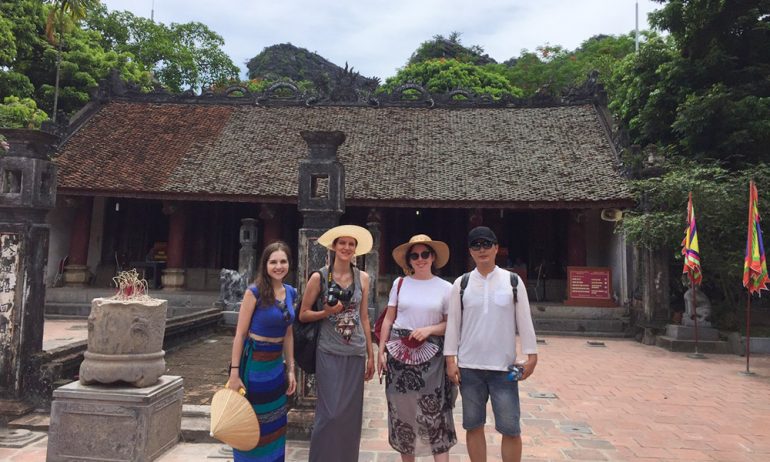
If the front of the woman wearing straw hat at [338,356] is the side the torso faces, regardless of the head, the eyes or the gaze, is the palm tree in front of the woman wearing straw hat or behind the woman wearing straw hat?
behind

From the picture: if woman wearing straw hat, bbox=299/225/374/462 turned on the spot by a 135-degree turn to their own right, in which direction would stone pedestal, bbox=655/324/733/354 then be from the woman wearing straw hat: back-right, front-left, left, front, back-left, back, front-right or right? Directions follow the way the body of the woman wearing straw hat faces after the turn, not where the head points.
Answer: right

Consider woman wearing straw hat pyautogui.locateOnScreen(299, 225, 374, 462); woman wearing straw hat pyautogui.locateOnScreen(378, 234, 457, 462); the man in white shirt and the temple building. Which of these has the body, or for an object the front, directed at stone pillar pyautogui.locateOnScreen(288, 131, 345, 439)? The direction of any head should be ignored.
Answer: the temple building

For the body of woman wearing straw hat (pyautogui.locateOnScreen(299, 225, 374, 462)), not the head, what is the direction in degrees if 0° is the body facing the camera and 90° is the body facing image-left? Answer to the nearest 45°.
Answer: approximately 0°

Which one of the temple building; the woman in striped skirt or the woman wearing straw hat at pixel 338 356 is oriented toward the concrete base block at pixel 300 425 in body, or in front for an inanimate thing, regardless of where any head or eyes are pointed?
the temple building
